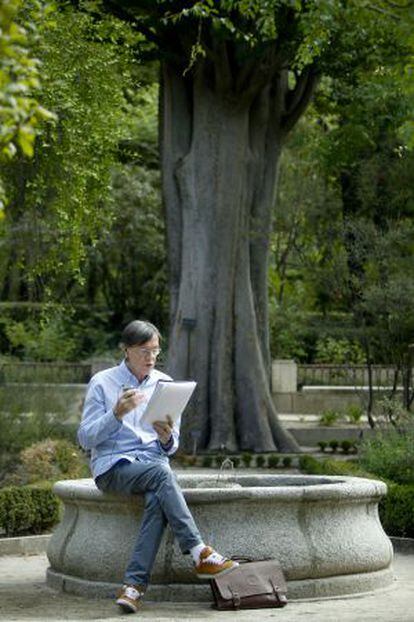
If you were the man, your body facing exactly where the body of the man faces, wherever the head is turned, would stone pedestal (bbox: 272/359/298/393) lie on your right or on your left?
on your left

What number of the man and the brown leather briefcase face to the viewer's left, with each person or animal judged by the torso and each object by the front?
0

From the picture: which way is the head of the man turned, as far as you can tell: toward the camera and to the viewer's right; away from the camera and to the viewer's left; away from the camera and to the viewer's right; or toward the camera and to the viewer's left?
toward the camera and to the viewer's right

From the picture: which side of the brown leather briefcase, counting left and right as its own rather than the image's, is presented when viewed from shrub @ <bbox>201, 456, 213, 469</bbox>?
back

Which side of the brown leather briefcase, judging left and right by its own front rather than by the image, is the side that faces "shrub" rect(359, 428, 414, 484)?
back

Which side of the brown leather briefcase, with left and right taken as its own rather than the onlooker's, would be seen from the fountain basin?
back

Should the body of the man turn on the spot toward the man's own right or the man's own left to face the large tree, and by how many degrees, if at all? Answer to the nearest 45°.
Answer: approximately 135° to the man's own left

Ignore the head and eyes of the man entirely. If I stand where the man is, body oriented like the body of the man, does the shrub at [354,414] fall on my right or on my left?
on my left

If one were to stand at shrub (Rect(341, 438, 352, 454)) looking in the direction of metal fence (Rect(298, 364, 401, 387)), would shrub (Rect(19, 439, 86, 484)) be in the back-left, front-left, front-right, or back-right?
back-left

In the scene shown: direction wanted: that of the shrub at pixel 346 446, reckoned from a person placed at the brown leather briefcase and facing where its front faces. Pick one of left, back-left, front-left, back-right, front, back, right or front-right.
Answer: back

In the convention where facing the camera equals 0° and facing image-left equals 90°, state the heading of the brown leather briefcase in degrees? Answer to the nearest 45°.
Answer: approximately 0°

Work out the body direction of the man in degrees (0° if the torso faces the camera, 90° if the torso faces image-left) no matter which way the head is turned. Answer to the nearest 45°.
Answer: approximately 315°
